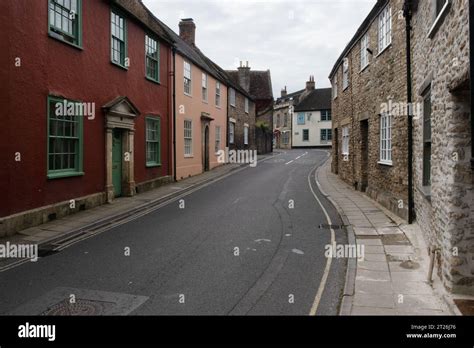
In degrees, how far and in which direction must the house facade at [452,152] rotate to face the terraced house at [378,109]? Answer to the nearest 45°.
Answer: approximately 90° to its right

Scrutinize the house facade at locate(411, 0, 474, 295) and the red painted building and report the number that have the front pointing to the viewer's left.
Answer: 1

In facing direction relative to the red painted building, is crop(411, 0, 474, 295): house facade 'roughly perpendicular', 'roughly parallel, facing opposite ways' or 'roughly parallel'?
roughly parallel, facing opposite ways

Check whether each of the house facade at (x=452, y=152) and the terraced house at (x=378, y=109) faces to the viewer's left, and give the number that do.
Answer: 2

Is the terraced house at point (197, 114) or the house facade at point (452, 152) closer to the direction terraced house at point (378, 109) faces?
the terraced house

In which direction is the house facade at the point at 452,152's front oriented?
to the viewer's left

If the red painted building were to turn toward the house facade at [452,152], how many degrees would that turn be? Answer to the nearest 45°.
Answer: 0° — it already faces it

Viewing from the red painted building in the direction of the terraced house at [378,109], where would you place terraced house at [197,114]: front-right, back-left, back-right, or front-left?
front-left

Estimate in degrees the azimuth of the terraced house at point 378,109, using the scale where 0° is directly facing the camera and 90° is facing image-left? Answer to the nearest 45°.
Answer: approximately 90°

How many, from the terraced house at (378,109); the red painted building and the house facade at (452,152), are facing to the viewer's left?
2

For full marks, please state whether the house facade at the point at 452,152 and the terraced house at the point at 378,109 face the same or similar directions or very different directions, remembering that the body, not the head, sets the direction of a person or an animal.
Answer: same or similar directions

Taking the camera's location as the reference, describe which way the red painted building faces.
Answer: facing the viewer and to the right of the viewer
